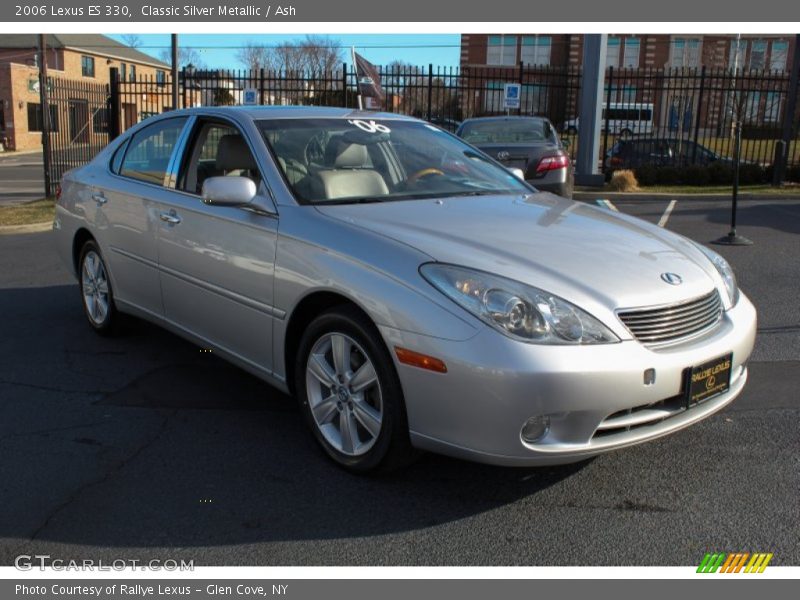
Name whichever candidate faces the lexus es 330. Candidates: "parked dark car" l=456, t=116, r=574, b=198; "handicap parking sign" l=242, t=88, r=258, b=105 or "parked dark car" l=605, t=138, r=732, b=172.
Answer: the handicap parking sign

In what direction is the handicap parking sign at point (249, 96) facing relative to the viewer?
toward the camera

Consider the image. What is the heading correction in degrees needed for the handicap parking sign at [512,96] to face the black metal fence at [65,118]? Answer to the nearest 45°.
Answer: approximately 90° to its right

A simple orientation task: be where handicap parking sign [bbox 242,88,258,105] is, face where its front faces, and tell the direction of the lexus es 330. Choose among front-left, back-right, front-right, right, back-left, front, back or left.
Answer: front

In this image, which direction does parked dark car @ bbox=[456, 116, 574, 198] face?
away from the camera

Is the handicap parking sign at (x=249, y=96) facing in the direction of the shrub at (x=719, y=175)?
no

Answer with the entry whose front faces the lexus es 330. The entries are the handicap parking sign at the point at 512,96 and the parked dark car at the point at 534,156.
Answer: the handicap parking sign

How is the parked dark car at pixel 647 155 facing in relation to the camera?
to the viewer's right

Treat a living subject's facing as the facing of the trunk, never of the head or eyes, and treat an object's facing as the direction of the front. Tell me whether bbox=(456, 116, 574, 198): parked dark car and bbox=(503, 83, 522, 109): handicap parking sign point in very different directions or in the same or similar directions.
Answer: very different directions

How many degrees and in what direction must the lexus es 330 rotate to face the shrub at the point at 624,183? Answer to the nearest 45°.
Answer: approximately 135° to its left

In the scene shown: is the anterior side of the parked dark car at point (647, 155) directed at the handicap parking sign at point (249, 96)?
no

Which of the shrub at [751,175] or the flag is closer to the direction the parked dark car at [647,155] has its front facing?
the shrub

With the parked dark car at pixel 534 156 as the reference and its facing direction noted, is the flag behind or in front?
in front

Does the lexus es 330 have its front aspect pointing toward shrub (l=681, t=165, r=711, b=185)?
no

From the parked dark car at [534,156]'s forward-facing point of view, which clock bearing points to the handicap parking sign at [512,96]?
The handicap parking sign is roughly at 12 o'clock from the parked dark car.

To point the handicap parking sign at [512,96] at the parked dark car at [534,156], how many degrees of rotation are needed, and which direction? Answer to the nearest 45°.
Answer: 0° — it already faces it

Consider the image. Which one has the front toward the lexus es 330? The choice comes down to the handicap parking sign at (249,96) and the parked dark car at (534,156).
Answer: the handicap parking sign

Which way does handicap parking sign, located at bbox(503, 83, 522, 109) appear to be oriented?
toward the camera

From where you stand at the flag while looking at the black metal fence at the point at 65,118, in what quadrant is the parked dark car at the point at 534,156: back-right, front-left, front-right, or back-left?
back-left

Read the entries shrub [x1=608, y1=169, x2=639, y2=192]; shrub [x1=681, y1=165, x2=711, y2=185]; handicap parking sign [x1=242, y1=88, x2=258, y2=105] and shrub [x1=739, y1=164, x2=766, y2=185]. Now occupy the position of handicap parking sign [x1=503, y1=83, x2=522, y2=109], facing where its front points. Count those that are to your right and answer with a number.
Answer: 1
